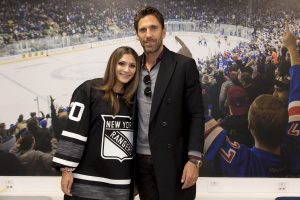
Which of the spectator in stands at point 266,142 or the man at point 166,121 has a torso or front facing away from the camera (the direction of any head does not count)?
the spectator in stands

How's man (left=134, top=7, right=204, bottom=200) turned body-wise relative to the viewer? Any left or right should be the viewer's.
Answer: facing the viewer and to the left of the viewer

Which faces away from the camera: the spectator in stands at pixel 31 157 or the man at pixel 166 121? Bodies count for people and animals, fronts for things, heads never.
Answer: the spectator in stands

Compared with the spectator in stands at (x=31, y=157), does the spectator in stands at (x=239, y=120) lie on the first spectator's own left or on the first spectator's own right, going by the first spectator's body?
on the first spectator's own right
